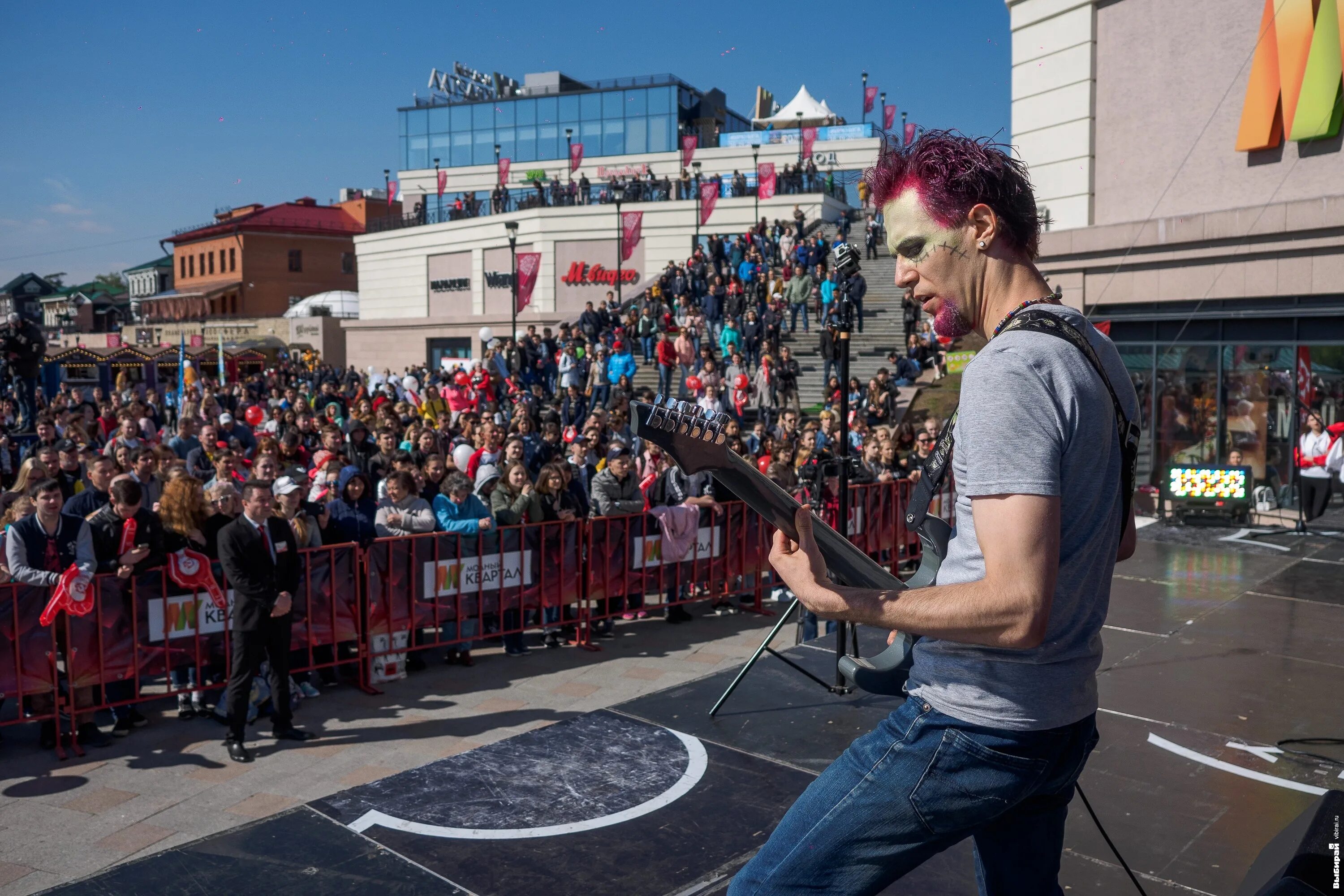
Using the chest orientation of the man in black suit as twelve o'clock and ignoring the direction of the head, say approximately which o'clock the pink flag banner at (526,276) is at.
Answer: The pink flag banner is roughly at 8 o'clock from the man in black suit.

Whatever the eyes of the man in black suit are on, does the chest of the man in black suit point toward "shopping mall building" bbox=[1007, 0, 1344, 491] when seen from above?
no

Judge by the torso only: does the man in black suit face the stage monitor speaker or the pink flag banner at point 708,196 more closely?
the stage monitor speaker

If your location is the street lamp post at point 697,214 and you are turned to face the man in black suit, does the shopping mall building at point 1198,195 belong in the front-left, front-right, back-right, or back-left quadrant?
front-left

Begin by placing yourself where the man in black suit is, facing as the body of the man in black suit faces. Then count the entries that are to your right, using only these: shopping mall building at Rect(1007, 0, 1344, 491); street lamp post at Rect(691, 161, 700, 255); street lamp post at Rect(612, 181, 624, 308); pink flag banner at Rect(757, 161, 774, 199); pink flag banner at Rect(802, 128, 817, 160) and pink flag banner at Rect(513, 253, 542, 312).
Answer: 0

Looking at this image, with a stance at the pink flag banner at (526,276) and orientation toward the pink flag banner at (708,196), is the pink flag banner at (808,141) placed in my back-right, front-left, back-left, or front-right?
front-left

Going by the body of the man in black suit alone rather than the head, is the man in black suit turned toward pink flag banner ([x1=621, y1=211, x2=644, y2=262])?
no

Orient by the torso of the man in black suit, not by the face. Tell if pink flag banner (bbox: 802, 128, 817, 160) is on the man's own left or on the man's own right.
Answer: on the man's own left

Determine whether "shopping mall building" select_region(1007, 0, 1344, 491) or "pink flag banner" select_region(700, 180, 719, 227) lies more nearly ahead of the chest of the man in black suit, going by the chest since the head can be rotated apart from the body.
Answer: the shopping mall building

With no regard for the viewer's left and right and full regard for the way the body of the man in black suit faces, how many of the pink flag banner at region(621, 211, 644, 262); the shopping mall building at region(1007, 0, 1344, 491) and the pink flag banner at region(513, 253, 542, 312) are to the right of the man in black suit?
0

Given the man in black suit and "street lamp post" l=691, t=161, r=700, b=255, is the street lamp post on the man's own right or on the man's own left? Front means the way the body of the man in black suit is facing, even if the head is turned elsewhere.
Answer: on the man's own left

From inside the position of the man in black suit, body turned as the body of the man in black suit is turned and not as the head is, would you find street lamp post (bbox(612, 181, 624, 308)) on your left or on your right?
on your left

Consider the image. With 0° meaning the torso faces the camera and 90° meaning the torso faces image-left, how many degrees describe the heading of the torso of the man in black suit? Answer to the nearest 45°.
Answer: approximately 315°
